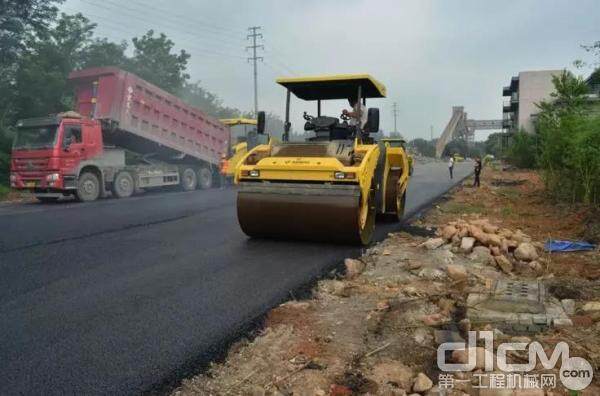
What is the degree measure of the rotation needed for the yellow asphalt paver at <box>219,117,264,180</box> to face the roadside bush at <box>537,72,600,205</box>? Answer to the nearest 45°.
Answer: approximately 90° to its left

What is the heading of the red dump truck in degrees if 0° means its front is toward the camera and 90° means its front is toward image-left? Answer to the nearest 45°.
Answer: approximately 45°

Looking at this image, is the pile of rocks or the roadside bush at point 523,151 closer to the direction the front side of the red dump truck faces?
the pile of rocks

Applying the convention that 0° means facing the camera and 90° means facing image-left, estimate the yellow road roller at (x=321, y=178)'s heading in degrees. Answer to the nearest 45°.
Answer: approximately 45°

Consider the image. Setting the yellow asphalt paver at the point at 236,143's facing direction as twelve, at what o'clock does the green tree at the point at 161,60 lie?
The green tree is roughly at 4 o'clock from the yellow asphalt paver.

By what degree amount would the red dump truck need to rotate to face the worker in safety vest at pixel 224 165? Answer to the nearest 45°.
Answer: approximately 180°

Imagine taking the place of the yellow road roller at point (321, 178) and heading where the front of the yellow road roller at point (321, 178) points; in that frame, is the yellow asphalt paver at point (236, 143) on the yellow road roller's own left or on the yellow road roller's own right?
on the yellow road roller's own right

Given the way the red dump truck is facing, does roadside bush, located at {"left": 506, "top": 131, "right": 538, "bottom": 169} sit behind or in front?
behind

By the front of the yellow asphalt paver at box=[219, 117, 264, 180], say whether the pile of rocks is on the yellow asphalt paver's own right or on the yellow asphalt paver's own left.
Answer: on the yellow asphalt paver's own left

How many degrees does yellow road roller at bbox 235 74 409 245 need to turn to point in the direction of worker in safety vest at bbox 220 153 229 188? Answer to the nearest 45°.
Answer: approximately 135° to its right
